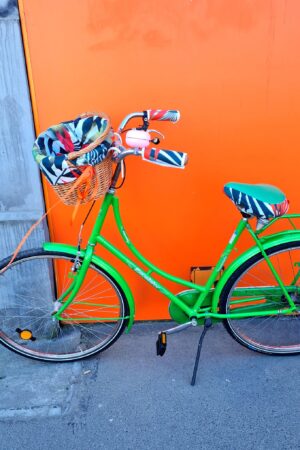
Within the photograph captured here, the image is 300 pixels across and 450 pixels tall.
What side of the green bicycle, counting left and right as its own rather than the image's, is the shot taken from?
left
